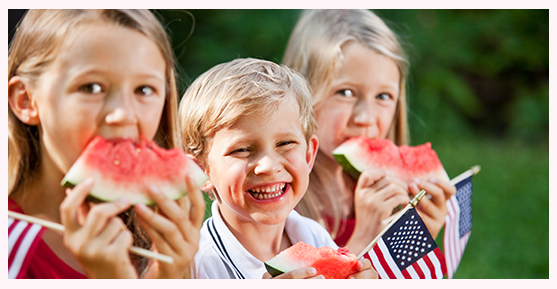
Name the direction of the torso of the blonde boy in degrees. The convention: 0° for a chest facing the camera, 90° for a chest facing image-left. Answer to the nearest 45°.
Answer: approximately 0°
